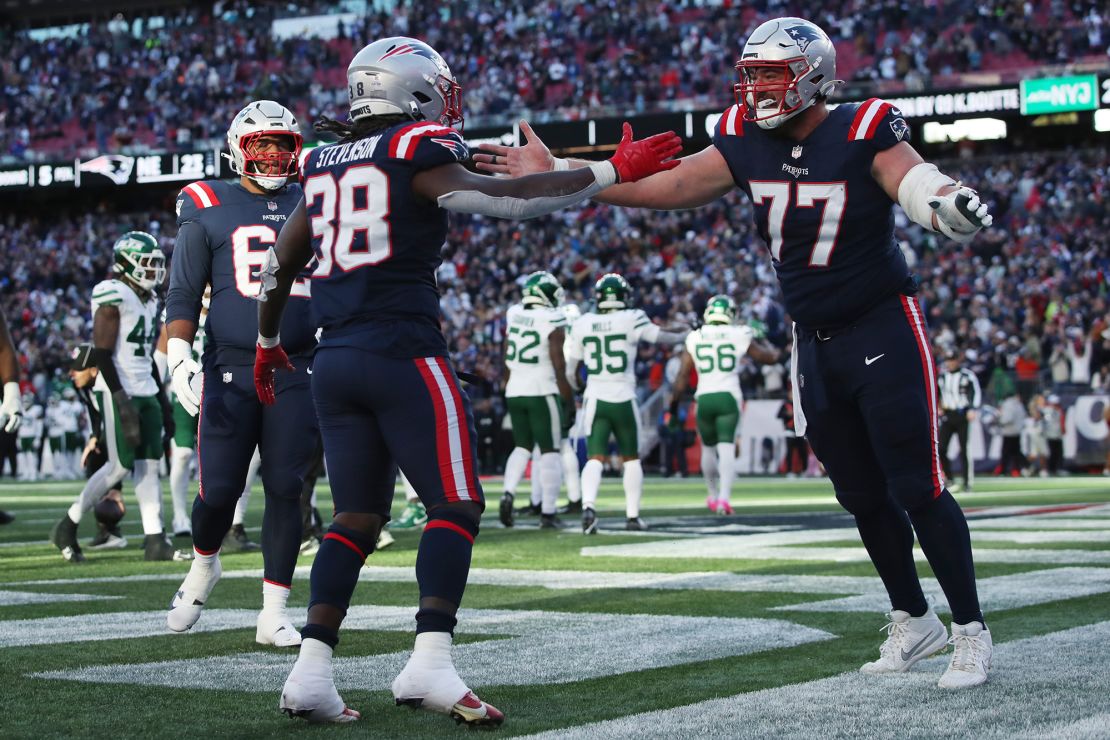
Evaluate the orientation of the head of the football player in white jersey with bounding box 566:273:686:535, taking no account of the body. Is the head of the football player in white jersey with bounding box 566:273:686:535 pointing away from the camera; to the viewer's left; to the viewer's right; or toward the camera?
away from the camera

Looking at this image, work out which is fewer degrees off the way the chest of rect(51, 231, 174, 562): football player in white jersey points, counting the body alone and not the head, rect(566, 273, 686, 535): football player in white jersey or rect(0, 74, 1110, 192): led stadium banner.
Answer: the football player in white jersey

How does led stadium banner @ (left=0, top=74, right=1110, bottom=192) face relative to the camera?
toward the camera

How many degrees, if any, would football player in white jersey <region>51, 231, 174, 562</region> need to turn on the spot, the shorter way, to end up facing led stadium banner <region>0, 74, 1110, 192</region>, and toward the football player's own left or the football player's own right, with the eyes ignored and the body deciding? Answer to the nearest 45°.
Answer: approximately 90° to the football player's own left

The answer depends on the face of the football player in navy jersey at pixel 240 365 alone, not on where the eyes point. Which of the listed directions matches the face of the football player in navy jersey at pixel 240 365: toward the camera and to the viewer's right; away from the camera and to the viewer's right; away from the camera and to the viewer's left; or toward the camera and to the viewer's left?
toward the camera and to the viewer's right

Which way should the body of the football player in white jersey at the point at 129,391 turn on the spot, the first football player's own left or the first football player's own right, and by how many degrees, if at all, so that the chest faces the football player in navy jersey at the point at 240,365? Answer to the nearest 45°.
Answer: approximately 45° to the first football player's own right

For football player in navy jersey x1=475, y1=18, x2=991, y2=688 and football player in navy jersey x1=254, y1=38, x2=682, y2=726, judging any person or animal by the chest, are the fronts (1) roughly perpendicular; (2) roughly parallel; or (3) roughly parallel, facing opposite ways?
roughly parallel, facing opposite ways

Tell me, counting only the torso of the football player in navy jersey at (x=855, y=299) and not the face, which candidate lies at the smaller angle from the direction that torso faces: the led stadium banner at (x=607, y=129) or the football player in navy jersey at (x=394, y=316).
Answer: the football player in navy jersey

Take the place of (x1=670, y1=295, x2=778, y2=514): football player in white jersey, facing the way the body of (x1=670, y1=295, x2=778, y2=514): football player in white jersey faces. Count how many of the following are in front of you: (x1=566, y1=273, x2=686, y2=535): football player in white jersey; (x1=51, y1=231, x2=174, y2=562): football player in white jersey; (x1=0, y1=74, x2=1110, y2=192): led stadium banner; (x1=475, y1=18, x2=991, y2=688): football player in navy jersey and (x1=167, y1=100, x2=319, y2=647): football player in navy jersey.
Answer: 1

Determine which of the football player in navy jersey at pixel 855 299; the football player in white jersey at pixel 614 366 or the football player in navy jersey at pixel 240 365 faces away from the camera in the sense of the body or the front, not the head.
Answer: the football player in white jersey

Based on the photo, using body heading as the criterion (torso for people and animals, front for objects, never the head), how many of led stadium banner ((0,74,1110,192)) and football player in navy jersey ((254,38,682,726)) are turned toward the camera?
1

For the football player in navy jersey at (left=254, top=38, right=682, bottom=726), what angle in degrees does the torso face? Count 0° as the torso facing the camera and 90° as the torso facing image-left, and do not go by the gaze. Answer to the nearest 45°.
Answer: approximately 225°

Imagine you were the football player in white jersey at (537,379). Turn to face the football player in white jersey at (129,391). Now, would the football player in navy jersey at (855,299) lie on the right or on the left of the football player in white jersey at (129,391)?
left

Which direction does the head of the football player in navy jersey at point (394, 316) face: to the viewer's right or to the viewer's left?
to the viewer's right

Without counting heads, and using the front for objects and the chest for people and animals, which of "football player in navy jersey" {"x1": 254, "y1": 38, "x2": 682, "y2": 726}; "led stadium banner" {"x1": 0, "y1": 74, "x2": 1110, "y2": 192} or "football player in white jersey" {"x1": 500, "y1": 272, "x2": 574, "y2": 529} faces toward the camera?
the led stadium banner
